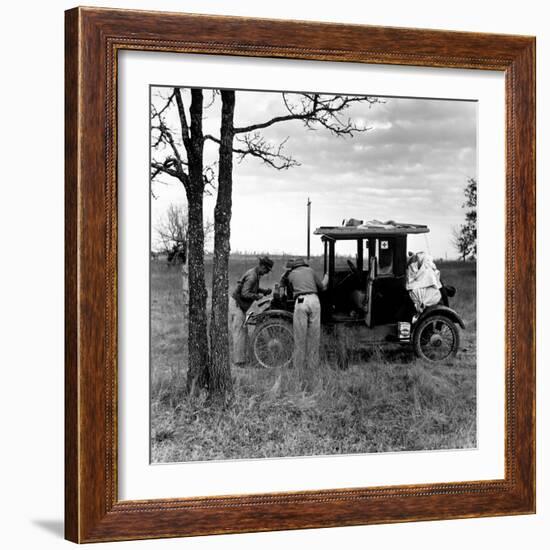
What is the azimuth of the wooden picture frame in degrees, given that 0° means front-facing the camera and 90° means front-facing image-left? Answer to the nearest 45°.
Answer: approximately 315°
